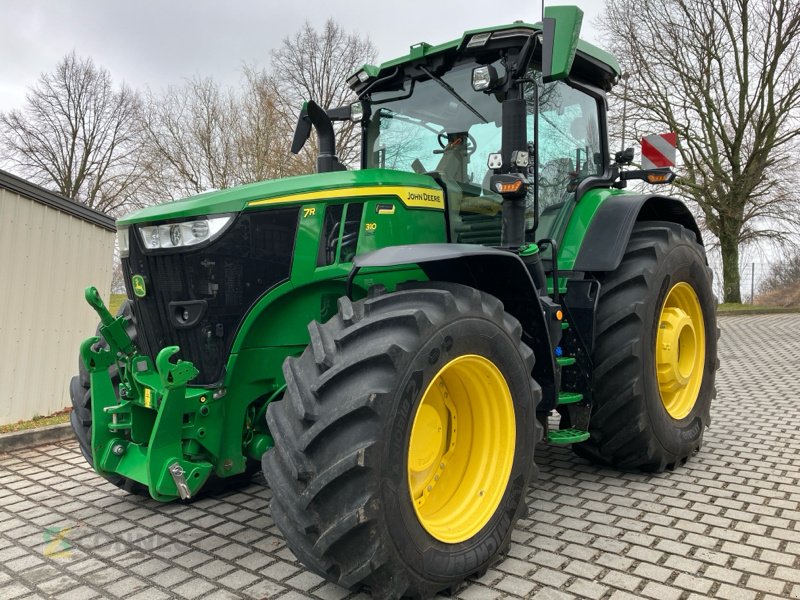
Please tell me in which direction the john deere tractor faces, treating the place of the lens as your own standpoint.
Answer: facing the viewer and to the left of the viewer
